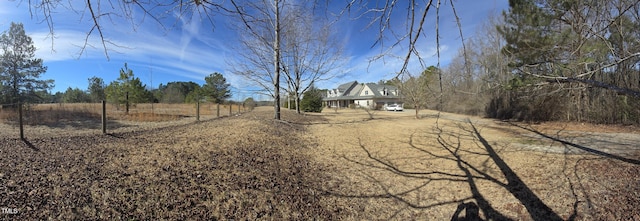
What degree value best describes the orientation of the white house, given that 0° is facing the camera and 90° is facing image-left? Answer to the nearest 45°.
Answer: approximately 45°

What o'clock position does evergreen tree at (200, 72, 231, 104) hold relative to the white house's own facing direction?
The evergreen tree is roughly at 1 o'clock from the white house.

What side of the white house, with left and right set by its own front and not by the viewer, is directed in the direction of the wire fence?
front

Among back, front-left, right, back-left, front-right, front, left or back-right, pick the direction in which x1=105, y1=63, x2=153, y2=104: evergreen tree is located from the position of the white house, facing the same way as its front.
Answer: front
